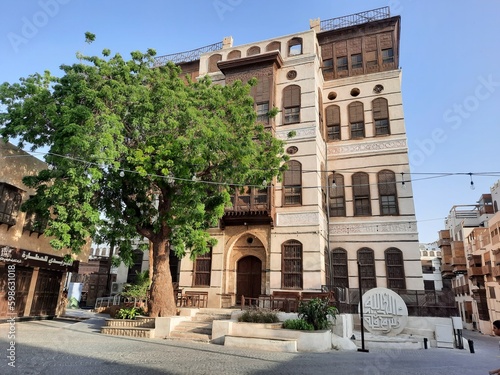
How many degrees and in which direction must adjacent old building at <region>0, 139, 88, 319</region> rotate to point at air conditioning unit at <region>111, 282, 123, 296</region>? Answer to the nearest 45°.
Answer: approximately 90° to its left

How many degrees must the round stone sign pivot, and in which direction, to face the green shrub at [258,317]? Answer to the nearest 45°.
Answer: approximately 45° to its right

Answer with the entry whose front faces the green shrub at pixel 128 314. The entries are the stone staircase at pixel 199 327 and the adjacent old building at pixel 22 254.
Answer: the adjacent old building

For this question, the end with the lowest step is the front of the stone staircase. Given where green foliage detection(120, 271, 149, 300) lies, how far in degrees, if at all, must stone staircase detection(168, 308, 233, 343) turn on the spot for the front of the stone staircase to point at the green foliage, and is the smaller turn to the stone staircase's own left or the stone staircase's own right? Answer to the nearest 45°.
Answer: approximately 135° to the stone staircase's own right

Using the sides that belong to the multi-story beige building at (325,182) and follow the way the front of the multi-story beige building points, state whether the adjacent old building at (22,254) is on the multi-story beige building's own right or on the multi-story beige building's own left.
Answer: on the multi-story beige building's own right

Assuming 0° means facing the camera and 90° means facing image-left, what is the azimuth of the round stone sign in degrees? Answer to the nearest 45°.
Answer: approximately 0°

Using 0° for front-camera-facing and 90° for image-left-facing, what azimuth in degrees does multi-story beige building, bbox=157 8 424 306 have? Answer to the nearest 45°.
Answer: approximately 0°

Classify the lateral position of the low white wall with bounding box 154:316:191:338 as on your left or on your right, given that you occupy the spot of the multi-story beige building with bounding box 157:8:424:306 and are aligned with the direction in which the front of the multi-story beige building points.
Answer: on your right

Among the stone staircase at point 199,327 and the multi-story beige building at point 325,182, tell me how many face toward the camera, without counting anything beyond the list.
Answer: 2
